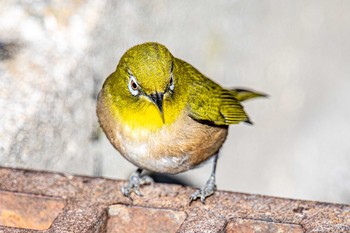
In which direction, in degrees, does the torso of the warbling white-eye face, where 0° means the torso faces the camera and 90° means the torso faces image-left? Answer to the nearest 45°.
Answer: approximately 45°
